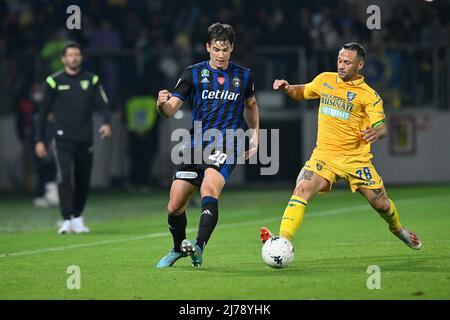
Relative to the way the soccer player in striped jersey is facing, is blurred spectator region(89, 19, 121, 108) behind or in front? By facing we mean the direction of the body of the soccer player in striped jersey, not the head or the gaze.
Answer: behind

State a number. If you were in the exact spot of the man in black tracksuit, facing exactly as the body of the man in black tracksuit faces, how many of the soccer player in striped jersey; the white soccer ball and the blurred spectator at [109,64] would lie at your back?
1

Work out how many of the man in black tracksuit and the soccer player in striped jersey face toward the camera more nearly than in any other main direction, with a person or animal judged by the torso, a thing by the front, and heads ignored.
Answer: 2

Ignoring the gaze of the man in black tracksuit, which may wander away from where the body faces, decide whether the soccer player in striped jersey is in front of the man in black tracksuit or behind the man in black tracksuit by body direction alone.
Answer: in front

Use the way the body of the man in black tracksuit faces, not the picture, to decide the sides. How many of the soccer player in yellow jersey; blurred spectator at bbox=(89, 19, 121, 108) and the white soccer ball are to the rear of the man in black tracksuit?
1

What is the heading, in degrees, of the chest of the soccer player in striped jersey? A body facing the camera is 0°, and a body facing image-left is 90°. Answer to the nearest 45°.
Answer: approximately 0°

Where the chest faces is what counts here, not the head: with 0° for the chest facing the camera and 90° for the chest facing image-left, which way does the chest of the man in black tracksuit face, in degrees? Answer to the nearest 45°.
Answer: approximately 0°

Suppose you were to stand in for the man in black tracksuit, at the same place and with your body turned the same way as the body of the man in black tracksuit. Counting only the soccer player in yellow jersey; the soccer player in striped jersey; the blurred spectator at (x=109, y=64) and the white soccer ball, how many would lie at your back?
1

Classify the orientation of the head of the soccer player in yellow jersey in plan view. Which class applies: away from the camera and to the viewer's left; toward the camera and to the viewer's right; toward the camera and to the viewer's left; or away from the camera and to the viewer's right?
toward the camera and to the viewer's left
